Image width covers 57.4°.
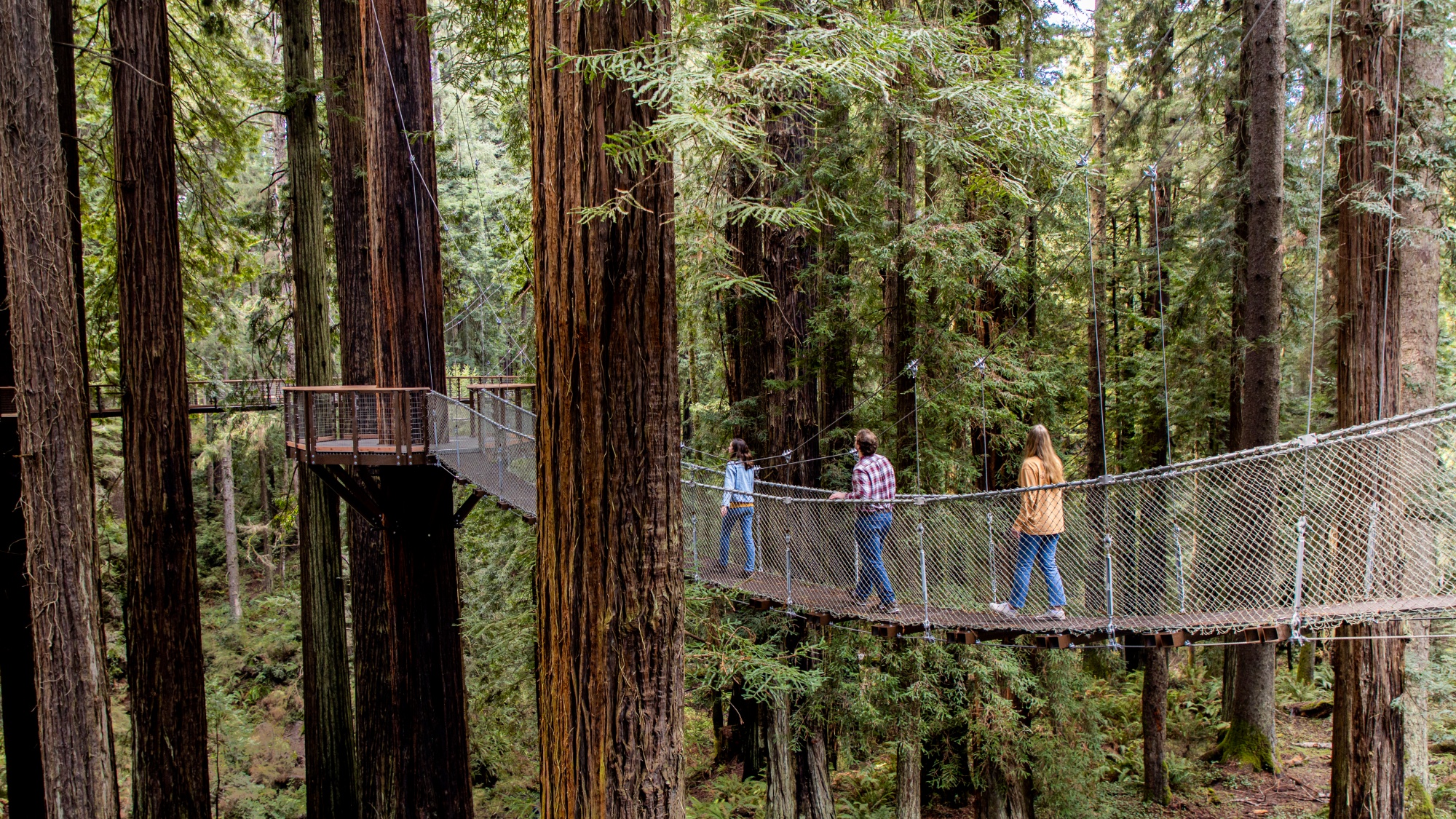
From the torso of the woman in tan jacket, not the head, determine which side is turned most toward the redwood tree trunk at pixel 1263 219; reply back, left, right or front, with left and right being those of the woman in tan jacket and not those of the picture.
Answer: right

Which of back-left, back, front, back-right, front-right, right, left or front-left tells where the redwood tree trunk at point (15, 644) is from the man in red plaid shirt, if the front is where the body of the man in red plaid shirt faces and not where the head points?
front-left

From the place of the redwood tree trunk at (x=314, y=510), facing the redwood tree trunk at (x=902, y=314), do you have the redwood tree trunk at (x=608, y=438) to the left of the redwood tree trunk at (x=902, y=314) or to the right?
right

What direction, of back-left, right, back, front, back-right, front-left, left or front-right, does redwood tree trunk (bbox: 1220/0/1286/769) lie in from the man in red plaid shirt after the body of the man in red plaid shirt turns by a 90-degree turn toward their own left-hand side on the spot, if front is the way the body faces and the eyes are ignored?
back

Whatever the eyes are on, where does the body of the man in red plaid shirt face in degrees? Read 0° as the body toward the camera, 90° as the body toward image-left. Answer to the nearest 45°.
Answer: approximately 135°

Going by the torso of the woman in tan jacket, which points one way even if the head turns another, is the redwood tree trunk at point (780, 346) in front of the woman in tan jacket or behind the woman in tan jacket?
in front

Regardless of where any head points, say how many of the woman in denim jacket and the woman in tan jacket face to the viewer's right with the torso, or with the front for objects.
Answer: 0

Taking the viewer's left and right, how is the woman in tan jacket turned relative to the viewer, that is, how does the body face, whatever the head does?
facing away from the viewer and to the left of the viewer

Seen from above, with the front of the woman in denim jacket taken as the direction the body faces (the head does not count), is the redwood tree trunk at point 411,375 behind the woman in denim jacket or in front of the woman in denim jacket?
in front

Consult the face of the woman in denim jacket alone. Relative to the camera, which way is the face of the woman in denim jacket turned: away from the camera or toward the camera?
away from the camera

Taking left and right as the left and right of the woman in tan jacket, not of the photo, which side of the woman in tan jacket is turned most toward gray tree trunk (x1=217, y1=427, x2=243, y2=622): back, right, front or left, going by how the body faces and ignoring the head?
front
